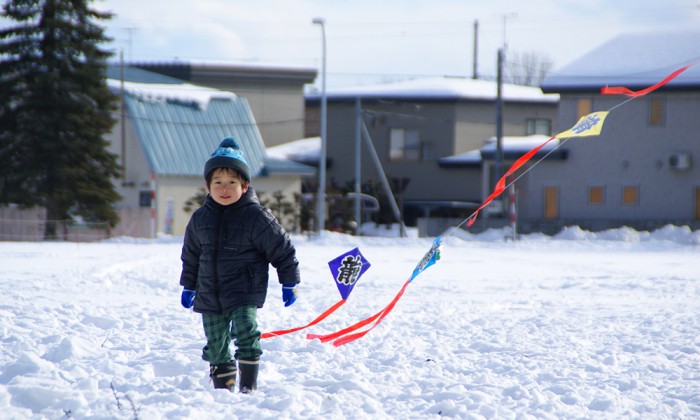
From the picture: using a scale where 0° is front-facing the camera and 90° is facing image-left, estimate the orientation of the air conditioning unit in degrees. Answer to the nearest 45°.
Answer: approximately 0°

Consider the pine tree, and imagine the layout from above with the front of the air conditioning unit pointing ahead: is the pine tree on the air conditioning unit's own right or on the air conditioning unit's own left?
on the air conditioning unit's own right

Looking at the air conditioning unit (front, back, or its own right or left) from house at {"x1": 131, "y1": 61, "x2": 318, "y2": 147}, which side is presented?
right

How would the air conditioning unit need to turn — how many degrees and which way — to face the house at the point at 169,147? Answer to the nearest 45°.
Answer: approximately 90° to its right

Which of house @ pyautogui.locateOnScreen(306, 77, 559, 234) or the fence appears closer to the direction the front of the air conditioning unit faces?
the fence

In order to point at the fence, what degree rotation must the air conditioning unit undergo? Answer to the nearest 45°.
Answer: approximately 45° to its right
